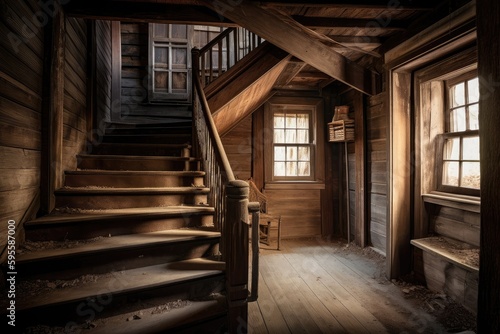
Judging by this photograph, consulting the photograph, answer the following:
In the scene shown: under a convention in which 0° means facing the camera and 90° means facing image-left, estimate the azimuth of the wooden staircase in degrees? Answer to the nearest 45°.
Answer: approximately 0°

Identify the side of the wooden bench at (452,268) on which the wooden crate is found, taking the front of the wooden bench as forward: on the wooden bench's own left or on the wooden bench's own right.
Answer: on the wooden bench's own right

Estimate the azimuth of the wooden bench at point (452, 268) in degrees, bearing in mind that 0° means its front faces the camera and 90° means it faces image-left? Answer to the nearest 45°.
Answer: approximately 45°

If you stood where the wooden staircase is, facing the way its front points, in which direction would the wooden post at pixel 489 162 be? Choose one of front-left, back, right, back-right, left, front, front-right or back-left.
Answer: front-left

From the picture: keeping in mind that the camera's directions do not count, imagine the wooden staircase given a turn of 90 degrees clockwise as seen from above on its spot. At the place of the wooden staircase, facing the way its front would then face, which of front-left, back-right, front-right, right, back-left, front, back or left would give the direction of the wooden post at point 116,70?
right

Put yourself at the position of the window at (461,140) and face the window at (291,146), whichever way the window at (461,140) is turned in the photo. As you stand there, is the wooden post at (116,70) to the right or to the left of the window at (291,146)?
left

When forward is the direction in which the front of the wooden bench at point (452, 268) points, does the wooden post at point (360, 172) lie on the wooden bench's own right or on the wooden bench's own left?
on the wooden bench's own right

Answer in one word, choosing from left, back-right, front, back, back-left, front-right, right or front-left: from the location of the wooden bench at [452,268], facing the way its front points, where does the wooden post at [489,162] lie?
front-left

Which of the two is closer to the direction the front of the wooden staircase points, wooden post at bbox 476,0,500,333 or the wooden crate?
the wooden post

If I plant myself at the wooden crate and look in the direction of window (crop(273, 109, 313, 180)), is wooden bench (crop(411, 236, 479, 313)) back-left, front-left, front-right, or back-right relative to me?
back-left

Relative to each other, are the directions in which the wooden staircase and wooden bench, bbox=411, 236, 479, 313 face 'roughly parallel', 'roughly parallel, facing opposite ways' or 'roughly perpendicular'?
roughly perpendicular

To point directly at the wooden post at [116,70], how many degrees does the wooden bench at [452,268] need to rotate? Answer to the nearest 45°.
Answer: approximately 45° to its right
